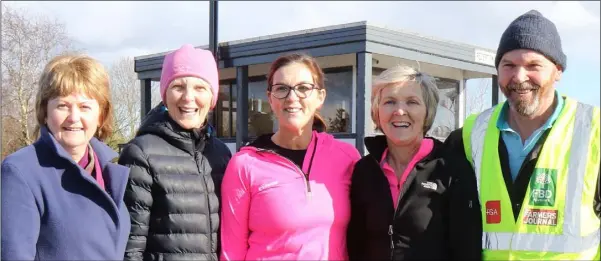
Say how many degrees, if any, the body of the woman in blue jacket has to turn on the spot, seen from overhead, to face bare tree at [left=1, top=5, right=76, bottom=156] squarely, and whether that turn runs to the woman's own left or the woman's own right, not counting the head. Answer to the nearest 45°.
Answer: approximately 135° to the woman's own left

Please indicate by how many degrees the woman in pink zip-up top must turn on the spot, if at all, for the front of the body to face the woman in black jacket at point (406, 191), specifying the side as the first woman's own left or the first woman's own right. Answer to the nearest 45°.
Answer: approximately 90° to the first woman's own left

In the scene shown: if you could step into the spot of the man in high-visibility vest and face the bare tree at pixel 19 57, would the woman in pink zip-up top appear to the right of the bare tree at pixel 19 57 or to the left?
left

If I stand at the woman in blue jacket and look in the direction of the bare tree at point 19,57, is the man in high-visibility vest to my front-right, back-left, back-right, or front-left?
back-right

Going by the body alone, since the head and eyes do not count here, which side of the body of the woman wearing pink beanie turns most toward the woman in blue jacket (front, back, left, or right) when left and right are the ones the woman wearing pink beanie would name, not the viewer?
right

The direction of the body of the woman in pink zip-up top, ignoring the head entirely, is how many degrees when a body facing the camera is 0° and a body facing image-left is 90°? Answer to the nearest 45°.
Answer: approximately 0°

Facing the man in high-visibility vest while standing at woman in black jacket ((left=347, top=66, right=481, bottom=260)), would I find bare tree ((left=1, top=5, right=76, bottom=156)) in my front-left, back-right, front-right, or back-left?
back-left

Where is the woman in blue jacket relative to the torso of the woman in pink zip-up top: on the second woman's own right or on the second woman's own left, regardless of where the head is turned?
on the second woman's own right

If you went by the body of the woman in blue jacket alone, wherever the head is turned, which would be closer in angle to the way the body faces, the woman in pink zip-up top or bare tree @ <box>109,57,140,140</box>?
the woman in pink zip-up top

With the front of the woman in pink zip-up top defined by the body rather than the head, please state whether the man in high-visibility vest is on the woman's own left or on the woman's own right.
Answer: on the woman's own left

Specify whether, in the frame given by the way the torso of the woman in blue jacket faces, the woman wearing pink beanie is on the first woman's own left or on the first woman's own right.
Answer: on the first woman's own left
